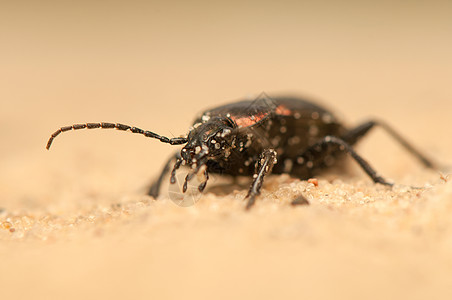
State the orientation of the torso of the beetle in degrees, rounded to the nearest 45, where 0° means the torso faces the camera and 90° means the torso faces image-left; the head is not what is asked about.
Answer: approximately 45°
